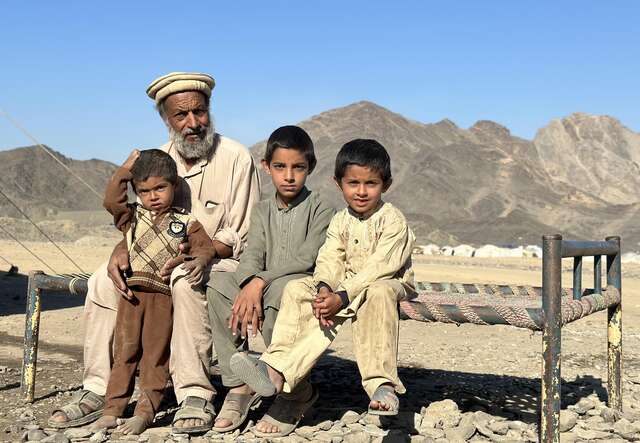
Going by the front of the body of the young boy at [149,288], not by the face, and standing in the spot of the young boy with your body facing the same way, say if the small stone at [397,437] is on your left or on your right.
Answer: on your left

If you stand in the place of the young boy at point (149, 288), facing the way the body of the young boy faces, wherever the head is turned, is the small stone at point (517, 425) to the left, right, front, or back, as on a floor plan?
left

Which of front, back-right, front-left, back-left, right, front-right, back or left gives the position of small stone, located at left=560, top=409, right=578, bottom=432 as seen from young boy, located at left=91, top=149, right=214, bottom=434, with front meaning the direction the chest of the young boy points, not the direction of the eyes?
left

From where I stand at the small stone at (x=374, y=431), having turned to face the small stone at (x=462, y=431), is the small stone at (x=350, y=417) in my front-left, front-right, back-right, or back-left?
back-left

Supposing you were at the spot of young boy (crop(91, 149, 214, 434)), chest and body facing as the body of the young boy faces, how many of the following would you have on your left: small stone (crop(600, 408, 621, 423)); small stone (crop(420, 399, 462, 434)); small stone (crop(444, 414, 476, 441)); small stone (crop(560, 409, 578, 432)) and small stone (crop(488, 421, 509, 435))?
5

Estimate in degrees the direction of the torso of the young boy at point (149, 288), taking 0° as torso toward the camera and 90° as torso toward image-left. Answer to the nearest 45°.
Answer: approximately 0°

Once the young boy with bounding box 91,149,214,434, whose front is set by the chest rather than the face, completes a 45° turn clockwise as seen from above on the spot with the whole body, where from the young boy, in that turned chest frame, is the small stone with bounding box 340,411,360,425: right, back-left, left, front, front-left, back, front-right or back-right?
back-left

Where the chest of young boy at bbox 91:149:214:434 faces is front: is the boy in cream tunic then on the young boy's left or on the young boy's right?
on the young boy's left

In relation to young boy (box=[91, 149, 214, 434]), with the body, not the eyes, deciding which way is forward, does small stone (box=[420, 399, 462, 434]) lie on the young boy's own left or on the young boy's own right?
on the young boy's own left

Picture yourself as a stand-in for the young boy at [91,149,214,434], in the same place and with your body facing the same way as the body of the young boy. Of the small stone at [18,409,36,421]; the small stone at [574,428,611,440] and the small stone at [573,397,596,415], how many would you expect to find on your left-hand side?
2

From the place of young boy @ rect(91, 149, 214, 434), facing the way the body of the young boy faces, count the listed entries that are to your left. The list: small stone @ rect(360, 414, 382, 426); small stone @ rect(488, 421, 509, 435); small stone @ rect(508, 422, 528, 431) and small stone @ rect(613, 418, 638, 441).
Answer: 4
